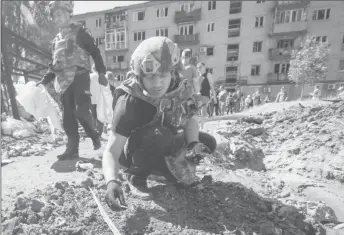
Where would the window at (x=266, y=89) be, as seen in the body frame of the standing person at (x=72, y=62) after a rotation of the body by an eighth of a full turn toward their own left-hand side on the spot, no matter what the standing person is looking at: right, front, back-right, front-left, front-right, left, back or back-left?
back-left

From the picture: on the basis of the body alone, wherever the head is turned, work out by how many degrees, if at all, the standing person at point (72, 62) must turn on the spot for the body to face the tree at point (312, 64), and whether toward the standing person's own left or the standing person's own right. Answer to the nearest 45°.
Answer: approximately 180°

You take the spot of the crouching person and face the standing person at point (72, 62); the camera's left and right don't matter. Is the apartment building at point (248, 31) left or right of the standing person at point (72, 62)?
right

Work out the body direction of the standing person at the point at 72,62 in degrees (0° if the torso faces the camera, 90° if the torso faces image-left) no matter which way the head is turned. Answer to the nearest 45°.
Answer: approximately 45°

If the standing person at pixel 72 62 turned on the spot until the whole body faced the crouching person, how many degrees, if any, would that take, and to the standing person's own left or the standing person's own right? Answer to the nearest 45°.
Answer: approximately 45° to the standing person's own left

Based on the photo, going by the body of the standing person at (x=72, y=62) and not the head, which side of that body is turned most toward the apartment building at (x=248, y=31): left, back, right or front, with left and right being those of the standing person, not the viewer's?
back
